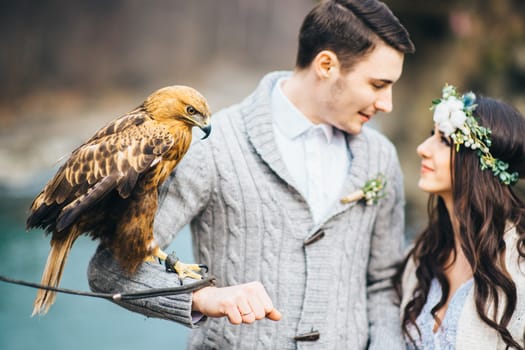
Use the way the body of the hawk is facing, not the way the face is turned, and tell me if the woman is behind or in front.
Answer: in front

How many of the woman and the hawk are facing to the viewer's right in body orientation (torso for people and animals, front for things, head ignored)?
1

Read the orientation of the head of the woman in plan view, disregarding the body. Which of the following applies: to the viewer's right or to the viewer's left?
to the viewer's left

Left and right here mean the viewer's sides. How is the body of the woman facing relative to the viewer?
facing the viewer and to the left of the viewer

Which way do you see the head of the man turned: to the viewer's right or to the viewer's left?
to the viewer's right

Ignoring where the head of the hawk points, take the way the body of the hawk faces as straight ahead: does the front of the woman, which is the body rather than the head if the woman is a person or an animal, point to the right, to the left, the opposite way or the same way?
the opposite way

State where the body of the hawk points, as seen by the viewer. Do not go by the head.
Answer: to the viewer's right

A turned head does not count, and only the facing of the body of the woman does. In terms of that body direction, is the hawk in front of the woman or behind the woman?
in front
